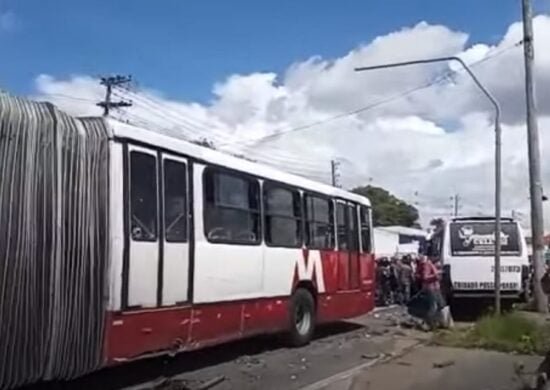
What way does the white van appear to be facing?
away from the camera

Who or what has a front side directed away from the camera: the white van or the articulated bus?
the white van

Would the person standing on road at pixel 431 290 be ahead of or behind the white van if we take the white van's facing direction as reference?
behind

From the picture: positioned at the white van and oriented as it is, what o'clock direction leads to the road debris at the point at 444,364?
The road debris is roughly at 6 o'clock from the white van.
